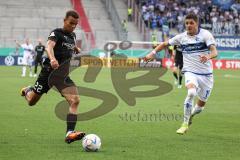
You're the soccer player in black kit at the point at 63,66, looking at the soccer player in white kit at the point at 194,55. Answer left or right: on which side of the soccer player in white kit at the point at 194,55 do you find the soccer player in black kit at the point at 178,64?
left

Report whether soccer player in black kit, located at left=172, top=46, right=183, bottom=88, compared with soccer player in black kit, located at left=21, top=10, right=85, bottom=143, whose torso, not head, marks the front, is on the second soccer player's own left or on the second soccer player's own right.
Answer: on the second soccer player's own left

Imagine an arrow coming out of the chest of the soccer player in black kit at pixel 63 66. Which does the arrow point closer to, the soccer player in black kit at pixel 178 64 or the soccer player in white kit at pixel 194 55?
the soccer player in white kit

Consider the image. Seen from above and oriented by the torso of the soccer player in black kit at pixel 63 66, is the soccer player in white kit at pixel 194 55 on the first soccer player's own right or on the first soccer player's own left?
on the first soccer player's own left
